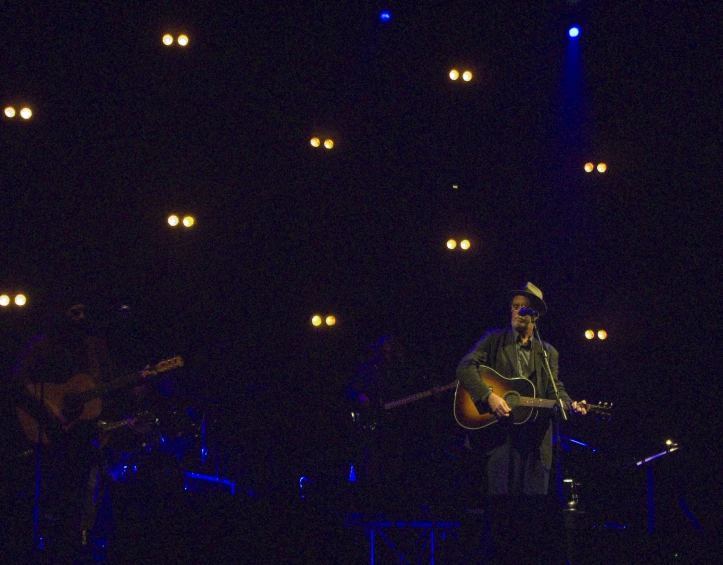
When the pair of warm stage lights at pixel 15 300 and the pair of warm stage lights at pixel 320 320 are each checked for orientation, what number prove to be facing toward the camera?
2

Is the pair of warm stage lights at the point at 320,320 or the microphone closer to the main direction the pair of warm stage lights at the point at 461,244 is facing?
the microphone
